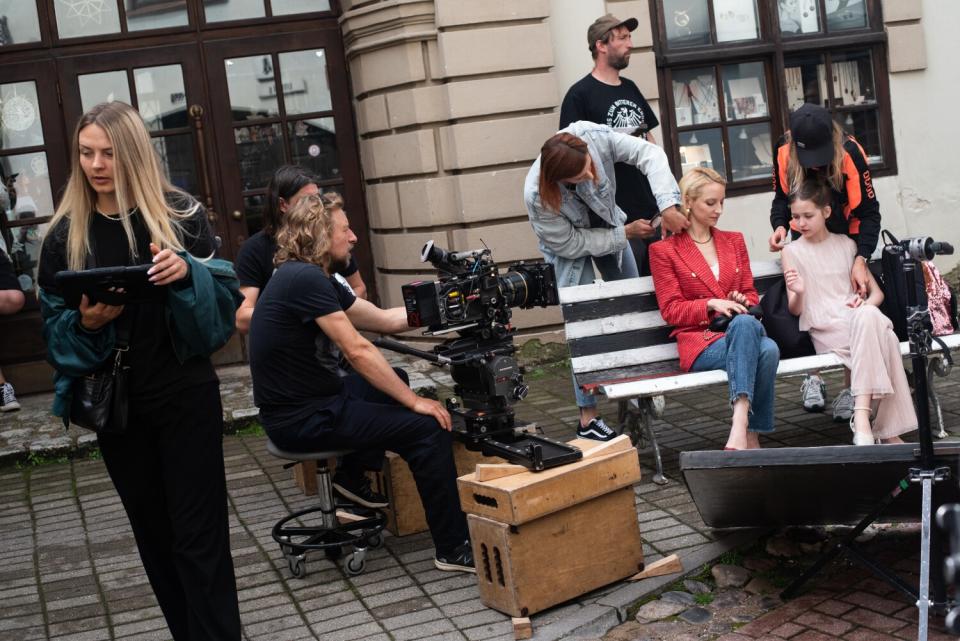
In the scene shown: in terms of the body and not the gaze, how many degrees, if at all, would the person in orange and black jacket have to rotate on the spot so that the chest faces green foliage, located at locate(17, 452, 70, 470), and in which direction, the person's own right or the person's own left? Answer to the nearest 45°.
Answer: approximately 90° to the person's own right

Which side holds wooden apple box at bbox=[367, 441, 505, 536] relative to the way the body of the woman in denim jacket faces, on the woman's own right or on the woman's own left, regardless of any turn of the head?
on the woman's own right

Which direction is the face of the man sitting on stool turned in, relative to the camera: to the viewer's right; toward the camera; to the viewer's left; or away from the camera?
to the viewer's right

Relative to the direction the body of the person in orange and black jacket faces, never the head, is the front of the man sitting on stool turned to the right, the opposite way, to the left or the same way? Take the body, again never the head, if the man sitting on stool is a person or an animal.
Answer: to the left

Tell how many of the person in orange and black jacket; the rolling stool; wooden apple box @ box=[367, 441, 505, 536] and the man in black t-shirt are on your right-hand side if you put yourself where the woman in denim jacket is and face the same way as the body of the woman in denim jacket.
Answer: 2

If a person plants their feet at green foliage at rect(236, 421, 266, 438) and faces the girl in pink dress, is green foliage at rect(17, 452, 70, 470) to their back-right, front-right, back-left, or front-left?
back-right

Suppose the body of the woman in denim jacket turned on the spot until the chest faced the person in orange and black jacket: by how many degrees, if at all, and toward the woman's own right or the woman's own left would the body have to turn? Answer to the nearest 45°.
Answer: approximately 45° to the woman's own left

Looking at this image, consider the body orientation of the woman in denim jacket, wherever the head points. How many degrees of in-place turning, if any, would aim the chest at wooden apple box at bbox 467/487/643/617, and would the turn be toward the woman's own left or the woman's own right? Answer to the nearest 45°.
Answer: approximately 45° to the woman's own right

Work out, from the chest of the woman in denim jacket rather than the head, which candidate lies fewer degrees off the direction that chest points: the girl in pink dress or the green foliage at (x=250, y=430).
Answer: the girl in pink dress

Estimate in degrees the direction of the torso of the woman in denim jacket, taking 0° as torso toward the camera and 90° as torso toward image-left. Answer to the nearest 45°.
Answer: approximately 315°

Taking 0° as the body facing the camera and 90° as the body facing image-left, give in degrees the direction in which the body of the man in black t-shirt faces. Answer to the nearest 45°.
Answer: approximately 315°

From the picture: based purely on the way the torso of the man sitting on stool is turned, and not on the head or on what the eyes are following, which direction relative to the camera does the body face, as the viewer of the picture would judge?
to the viewer's right

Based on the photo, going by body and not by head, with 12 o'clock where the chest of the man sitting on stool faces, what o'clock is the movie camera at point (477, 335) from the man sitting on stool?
The movie camera is roughly at 12 o'clock from the man sitting on stool.
